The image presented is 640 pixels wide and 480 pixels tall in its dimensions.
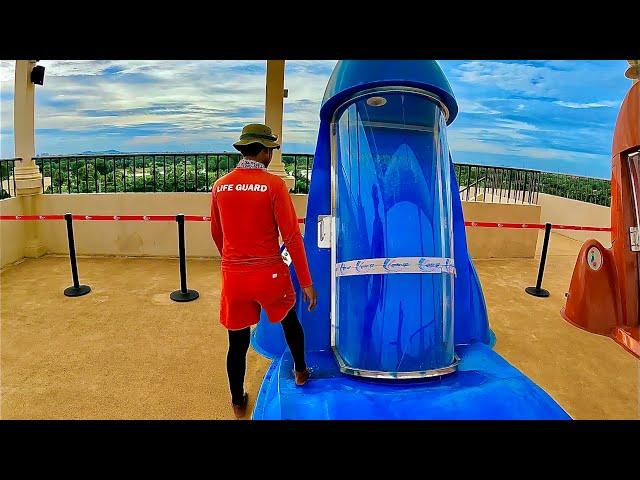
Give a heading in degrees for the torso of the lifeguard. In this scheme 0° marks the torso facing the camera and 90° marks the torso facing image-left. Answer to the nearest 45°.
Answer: approximately 225°

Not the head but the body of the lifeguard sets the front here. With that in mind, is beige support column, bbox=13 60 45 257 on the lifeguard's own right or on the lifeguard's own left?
on the lifeguard's own left

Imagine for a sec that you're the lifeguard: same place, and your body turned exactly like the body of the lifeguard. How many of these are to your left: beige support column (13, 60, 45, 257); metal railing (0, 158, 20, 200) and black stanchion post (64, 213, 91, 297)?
3

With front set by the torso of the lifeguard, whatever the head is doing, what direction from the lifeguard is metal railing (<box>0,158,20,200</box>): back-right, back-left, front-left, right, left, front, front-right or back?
left

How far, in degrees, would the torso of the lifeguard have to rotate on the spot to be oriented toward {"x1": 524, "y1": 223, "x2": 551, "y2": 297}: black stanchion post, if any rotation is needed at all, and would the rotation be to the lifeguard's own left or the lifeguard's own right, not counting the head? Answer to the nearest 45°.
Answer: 0° — they already face it

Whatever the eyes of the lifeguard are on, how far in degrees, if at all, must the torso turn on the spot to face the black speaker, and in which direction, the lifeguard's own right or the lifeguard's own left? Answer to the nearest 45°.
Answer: approximately 90° to the lifeguard's own left

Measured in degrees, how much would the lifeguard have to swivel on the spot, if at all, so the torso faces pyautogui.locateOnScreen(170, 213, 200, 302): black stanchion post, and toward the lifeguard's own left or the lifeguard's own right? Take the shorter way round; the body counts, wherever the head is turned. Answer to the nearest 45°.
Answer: approximately 45° to the lifeguard's own left

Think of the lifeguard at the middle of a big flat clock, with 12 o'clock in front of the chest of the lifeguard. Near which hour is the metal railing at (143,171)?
The metal railing is roughly at 10 o'clock from the lifeguard.
